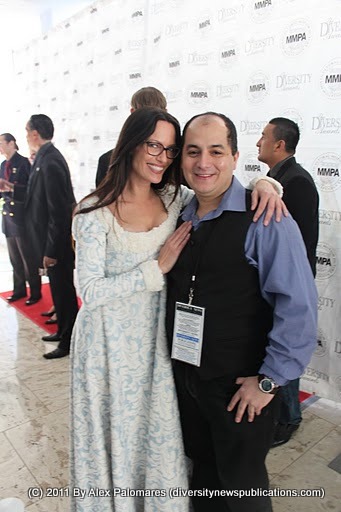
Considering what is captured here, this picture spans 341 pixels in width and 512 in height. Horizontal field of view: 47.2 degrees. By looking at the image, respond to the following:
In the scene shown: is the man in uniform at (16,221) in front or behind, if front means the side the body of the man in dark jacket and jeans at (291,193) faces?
in front

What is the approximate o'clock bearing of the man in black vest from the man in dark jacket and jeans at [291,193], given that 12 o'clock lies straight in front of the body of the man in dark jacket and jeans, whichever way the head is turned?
The man in black vest is roughly at 9 o'clock from the man in dark jacket and jeans.

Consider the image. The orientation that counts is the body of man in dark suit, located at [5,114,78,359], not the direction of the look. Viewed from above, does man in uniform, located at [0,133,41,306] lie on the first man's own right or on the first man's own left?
on the first man's own right

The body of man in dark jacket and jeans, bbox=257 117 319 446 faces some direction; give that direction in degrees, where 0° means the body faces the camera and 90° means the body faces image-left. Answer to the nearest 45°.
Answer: approximately 90°

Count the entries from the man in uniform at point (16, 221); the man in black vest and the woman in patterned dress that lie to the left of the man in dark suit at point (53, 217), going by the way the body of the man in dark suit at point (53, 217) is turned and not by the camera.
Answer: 2

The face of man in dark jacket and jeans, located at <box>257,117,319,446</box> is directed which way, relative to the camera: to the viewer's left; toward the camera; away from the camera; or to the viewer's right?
to the viewer's left

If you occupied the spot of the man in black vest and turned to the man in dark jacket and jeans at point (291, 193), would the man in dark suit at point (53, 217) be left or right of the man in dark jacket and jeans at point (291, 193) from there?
left

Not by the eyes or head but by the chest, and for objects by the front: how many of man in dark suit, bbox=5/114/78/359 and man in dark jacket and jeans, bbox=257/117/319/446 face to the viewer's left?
2
